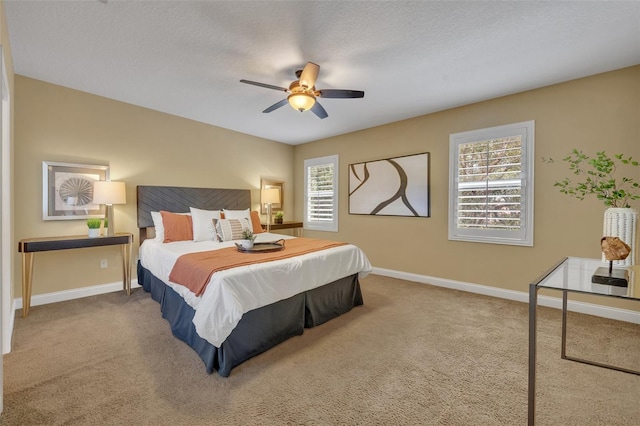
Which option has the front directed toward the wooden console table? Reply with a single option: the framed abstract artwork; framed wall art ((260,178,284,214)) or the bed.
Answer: the framed abstract artwork

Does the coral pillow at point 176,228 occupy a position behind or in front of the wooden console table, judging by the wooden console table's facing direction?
in front

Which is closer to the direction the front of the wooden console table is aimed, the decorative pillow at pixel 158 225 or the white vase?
the white vase

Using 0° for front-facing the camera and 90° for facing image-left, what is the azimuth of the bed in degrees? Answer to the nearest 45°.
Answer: approximately 315°

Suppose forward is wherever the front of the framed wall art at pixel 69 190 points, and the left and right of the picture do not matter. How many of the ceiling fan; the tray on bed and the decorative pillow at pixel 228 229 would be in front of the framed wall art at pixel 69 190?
3

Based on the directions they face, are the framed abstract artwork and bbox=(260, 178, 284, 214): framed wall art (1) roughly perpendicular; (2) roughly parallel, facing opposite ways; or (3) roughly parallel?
roughly perpendicular

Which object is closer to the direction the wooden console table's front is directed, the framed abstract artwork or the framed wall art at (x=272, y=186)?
the framed abstract artwork

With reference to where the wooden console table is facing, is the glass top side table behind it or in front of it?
in front

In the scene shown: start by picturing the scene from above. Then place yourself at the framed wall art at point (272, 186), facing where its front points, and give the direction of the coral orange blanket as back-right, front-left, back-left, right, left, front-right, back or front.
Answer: front-right

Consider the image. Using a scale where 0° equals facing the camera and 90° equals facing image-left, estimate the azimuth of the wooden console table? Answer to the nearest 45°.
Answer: approximately 315°

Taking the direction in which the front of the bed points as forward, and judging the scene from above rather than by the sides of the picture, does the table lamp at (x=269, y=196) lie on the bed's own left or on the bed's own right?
on the bed's own left

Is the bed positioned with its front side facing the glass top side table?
yes

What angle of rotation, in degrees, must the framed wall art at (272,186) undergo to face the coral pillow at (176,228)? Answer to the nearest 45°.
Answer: approximately 90° to its right

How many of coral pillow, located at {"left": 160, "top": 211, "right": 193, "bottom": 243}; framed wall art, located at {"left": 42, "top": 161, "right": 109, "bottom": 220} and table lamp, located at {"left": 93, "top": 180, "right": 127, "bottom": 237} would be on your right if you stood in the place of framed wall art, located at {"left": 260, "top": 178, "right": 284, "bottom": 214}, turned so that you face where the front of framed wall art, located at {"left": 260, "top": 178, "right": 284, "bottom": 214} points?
3

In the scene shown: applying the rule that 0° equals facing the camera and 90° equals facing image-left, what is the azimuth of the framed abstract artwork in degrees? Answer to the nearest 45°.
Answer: approximately 45°

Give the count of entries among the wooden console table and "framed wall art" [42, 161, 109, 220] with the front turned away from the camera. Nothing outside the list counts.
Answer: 0
